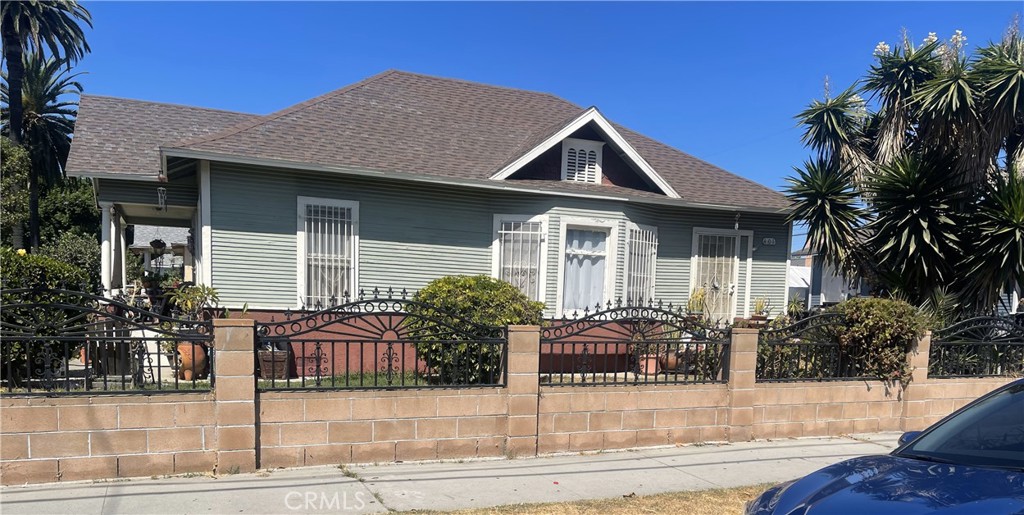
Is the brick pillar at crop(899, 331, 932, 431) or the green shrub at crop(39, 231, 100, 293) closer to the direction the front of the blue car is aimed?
the green shrub

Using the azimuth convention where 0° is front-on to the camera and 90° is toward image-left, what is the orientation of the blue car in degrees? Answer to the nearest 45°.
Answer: approximately 45°

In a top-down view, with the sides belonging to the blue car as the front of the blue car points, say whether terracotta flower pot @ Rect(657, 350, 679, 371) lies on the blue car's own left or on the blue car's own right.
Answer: on the blue car's own right

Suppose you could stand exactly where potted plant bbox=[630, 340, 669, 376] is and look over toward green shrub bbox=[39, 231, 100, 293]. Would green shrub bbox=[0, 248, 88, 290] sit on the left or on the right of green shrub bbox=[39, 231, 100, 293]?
left

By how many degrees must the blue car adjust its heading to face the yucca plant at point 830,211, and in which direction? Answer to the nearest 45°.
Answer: approximately 135° to its right

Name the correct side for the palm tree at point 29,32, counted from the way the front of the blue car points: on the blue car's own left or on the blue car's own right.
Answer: on the blue car's own right

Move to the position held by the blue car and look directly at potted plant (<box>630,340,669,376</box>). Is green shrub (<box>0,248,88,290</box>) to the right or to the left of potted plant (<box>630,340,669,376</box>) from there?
left

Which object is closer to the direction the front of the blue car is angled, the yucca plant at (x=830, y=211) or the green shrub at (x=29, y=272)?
the green shrub

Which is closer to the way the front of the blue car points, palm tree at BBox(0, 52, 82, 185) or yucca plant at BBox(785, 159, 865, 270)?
the palm tree
